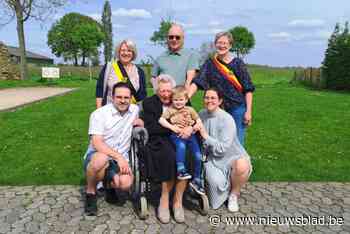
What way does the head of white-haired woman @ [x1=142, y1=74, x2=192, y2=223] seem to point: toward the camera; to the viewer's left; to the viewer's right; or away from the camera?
toward the camera

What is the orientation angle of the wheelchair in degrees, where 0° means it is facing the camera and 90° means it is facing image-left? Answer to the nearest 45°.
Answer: approximately 0°

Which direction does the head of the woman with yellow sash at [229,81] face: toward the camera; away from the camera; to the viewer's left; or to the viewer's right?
toward the camera

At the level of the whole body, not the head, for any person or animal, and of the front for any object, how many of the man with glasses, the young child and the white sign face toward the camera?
3

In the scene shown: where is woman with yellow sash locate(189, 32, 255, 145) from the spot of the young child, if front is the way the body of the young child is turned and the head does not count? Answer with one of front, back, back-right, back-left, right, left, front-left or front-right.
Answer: back-left

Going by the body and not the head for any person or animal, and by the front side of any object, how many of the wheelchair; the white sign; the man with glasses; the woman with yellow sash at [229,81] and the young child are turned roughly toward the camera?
5

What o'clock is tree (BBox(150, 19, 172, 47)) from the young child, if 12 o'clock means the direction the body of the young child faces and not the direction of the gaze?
The tree is roughly at 6 o'clock from the young child.

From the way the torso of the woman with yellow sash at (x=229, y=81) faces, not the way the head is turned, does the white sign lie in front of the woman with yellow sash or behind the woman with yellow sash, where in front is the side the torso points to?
behind

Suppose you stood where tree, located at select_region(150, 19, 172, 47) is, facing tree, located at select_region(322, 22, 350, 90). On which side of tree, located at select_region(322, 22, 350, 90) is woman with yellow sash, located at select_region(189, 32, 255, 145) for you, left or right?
right

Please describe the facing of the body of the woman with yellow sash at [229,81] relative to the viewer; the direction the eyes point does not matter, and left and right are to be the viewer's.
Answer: facing the viewer

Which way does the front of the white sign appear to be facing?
toward the camera

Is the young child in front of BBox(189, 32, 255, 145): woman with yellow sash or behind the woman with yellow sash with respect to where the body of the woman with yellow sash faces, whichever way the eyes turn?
in front

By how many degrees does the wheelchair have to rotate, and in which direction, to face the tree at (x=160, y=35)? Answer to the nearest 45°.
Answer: approximately 180°
